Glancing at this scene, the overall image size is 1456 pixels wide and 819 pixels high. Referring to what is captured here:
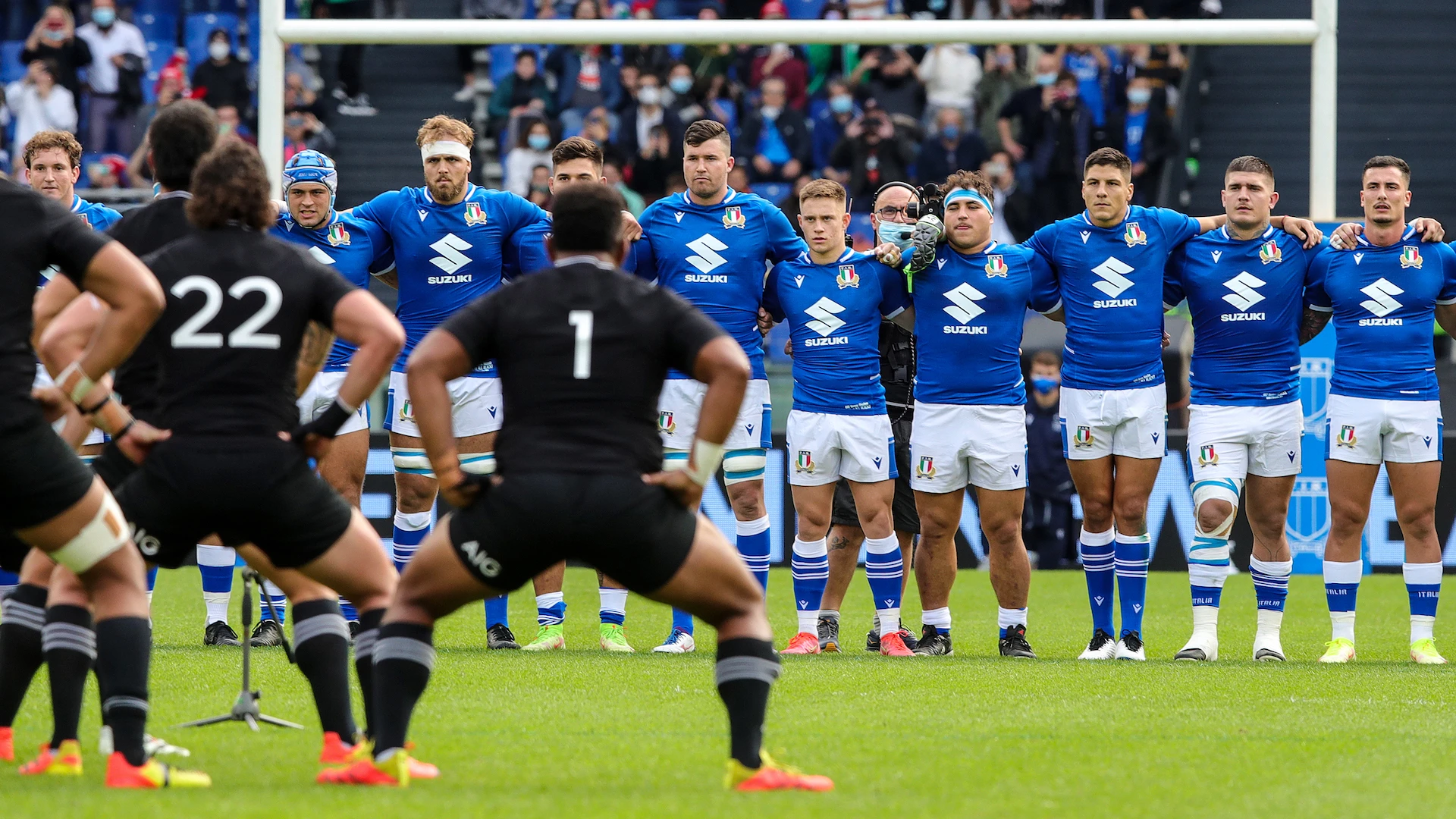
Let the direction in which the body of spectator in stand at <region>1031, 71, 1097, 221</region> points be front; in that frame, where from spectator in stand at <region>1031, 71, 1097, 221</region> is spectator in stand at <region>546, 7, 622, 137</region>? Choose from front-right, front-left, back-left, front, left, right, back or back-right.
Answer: right

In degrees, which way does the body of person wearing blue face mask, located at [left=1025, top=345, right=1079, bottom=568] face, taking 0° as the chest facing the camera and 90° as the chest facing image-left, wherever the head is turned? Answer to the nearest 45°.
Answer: approximately 0°

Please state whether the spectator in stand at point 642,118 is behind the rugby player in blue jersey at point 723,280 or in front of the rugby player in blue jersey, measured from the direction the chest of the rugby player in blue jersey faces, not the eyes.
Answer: behind

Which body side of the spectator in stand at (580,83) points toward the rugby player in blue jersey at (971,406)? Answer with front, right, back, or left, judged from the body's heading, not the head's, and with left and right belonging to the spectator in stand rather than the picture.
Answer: front

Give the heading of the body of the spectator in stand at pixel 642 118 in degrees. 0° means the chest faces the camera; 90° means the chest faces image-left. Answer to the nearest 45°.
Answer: approximately 0°

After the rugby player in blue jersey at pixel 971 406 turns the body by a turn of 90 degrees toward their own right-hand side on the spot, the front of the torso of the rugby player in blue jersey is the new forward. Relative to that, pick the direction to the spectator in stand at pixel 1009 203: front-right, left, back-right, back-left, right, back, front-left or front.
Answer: right

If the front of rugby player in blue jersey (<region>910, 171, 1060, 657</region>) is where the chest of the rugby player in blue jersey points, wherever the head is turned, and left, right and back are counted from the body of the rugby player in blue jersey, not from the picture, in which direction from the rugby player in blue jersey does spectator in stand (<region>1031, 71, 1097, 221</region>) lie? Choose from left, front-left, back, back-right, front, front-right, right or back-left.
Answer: back

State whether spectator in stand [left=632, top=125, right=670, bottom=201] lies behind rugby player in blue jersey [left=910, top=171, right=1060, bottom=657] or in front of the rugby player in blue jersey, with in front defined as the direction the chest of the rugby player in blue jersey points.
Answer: behind

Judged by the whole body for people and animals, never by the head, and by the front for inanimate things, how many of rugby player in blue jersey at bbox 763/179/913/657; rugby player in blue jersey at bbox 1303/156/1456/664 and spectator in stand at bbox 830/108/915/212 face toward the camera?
3

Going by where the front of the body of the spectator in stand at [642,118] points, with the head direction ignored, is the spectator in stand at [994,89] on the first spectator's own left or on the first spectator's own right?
on the first spectator's own left
